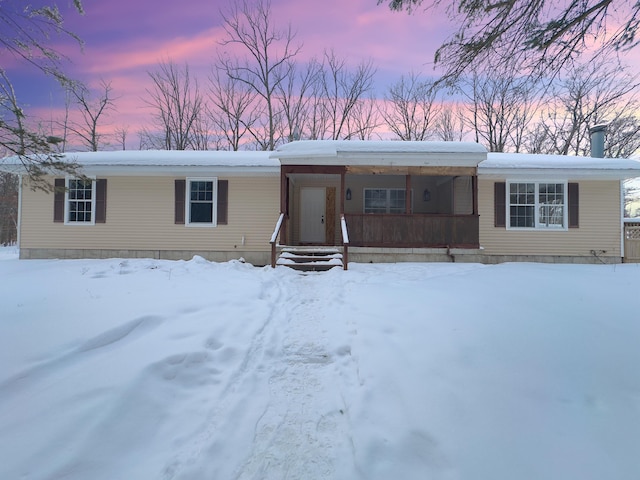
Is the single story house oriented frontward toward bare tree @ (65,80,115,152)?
no

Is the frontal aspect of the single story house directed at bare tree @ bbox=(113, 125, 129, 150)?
no

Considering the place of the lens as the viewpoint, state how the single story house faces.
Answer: facing the viewer

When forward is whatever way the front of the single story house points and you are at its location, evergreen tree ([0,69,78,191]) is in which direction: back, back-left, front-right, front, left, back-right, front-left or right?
front

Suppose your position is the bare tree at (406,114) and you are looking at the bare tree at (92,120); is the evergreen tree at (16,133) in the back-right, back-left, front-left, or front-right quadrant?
front-left

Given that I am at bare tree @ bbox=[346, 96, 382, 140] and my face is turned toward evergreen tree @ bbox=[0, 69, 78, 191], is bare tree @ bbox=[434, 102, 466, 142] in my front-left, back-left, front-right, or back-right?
back-left

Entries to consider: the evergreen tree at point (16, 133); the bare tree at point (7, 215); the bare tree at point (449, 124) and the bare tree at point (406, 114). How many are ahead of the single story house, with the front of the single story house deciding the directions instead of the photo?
1

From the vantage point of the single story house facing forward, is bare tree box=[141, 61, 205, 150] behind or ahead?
behind

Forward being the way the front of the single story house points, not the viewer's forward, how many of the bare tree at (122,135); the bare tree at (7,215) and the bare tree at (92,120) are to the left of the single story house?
0

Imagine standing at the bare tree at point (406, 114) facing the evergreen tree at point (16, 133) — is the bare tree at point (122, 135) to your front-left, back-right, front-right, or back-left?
front-right

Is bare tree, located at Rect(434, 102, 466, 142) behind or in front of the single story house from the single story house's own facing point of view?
behind

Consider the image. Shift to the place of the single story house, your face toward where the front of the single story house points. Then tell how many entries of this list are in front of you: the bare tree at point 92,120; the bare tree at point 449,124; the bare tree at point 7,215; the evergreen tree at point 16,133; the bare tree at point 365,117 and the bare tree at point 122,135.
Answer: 1

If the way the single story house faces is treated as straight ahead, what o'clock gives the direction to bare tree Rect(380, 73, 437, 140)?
The bare tree is roughly at 7 o'clock from the single story house.

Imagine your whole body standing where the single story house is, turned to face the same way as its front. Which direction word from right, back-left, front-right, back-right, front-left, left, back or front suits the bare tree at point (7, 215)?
back-right
